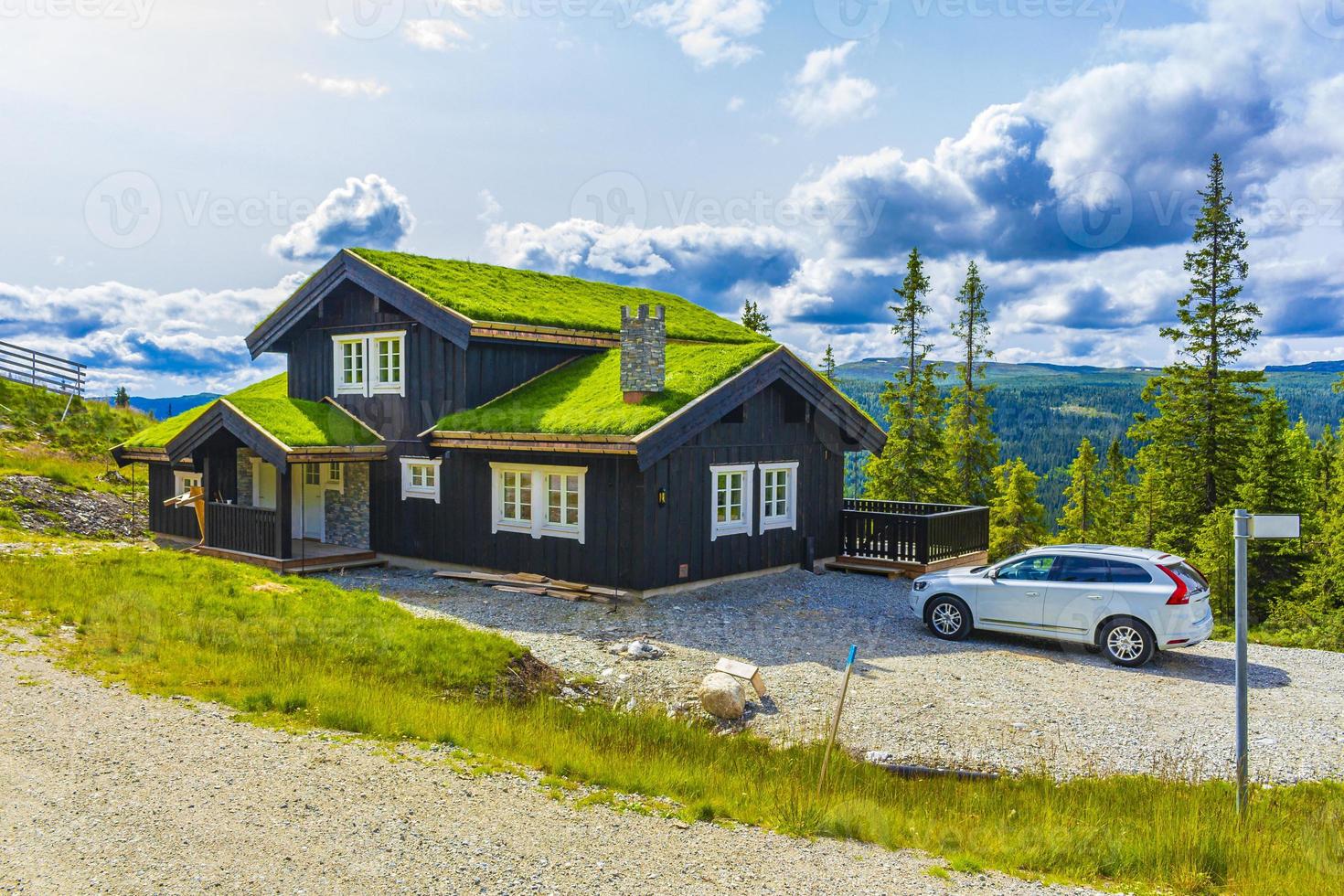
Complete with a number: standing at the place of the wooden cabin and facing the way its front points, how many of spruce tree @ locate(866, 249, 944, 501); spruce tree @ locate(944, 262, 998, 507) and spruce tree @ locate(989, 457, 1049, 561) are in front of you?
0

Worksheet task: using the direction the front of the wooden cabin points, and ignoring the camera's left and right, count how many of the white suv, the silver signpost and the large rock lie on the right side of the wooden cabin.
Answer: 0

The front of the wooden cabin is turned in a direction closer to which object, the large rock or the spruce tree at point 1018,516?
the large rock

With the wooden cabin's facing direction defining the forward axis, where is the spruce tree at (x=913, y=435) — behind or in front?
behind

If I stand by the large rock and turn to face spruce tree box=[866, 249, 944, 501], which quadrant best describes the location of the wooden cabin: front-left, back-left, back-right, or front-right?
front-left

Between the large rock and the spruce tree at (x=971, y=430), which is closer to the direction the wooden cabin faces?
the large rock

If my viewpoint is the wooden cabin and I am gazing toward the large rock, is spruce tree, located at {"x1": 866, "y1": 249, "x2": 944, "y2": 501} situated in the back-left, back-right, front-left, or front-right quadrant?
back-left

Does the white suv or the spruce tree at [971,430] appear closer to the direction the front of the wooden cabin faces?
the white suv

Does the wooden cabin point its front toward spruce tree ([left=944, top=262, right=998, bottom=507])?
no

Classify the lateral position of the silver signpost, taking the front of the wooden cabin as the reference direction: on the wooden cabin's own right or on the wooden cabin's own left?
on the wooden cabin's own left

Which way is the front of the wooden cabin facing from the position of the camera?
facing the viewer and to the left of the viewer

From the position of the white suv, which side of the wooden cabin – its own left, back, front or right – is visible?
left

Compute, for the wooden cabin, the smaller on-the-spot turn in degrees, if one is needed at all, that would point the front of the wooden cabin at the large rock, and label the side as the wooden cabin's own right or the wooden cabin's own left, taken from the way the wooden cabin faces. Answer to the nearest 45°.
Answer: approximately 45° to the wooden cabin's own left
